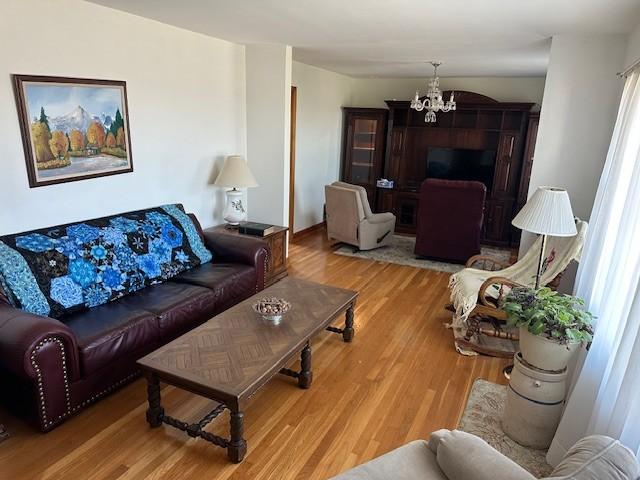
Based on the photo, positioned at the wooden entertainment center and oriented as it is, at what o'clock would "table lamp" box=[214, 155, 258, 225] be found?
The table lamp is roughly at 1 o'clock from the wooden entertainment center.

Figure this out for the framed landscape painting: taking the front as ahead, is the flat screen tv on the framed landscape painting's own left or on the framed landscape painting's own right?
on the framed landscape painting's own left

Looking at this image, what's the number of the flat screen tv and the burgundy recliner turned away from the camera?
1

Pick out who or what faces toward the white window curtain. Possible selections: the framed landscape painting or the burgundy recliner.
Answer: the framed landscape painting

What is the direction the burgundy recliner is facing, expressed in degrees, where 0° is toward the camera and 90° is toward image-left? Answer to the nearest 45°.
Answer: approximately 180°

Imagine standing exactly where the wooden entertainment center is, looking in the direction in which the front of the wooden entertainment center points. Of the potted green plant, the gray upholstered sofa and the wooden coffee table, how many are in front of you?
3

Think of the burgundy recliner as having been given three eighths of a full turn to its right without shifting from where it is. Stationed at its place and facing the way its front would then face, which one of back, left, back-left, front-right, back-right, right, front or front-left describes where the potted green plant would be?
front-right

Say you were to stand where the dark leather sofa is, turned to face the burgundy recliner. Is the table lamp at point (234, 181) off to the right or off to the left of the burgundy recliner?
left

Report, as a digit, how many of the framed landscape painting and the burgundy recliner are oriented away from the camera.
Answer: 1

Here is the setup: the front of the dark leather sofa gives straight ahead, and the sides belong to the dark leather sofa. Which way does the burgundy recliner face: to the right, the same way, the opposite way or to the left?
to the left
